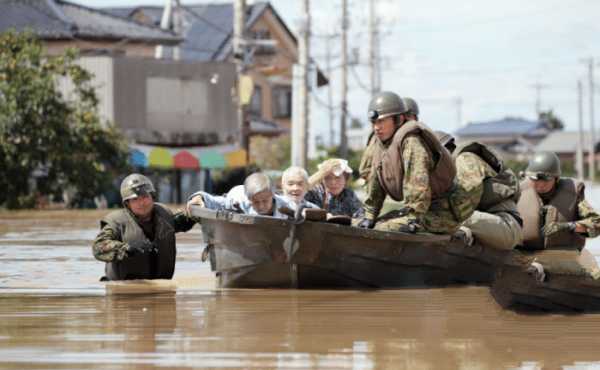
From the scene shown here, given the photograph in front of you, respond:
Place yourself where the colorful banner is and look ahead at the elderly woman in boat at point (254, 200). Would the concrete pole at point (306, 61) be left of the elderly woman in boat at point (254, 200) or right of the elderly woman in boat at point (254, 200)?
left

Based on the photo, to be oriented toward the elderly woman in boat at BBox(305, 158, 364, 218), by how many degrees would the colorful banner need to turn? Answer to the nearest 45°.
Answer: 0° — it already faces them

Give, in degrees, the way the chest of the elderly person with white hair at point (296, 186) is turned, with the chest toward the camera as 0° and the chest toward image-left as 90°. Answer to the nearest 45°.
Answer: approximately 0°

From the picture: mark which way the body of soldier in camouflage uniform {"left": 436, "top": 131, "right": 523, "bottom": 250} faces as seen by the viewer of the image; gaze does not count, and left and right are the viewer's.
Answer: facing to the left of the viewer

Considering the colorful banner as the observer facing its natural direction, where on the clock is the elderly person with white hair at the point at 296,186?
The elderly person with white hair is roughly at 12 o'clock from the colorful banner.

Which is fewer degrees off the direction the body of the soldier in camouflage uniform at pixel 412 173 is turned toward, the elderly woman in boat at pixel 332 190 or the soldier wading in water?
the soldier wading in water

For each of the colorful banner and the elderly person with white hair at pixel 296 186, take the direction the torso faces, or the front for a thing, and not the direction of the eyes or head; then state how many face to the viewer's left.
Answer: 0

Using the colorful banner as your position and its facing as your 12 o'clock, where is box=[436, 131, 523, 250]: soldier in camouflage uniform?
The soldier in camouflage uniform is roughly at 12 o'clock from the colorful banner.

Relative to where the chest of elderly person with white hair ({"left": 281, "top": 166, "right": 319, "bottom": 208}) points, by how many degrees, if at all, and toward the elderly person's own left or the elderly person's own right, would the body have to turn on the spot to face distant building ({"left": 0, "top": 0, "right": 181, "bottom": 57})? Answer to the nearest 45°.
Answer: approximately 180°

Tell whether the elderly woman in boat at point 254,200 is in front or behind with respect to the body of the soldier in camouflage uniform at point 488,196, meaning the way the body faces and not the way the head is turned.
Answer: in front

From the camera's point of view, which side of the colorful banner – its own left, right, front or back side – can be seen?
front

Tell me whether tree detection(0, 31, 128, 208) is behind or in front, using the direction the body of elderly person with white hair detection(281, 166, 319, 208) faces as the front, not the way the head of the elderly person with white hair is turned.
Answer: behind
